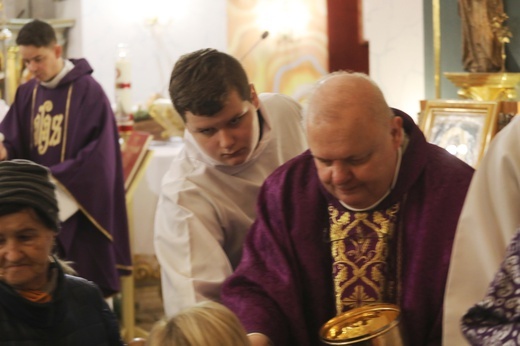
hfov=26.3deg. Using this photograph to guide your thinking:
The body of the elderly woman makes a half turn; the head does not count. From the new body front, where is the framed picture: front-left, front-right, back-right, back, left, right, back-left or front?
front

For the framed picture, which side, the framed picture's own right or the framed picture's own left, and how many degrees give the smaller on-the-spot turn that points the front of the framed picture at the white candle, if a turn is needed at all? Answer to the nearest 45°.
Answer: approximately 135° to the framed picture's own right

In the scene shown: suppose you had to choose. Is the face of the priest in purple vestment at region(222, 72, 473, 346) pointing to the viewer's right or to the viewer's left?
to the viewer's left

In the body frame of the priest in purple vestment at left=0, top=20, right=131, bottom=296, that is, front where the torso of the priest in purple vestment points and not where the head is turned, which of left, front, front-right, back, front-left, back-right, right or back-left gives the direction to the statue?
back-left

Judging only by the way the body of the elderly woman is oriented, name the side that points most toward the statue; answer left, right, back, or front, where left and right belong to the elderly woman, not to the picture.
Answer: back

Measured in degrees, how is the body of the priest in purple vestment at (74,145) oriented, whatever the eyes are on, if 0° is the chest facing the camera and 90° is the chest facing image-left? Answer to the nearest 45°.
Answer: approximately 45°

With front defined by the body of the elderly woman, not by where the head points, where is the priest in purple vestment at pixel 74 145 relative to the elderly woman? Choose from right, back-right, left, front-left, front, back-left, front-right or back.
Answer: back-right

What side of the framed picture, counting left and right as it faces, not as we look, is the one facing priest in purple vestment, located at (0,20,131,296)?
right

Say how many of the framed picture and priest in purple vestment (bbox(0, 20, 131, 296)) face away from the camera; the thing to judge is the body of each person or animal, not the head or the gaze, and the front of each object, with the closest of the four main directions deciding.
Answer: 0

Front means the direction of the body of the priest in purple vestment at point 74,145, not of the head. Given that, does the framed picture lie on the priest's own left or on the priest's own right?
on the priest's own left

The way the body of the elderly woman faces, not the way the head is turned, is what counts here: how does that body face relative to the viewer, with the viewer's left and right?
facing the viewer and to the left of the viewer

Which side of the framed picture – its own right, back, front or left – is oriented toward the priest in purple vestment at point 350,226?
front
